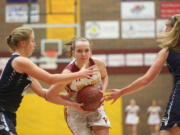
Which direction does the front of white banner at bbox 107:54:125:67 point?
toward the camera

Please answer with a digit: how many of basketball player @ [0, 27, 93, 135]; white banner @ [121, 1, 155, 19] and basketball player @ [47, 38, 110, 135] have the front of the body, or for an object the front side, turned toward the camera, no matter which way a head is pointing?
2

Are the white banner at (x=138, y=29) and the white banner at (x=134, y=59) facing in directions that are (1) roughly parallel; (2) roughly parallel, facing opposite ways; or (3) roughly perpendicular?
roughly parallel

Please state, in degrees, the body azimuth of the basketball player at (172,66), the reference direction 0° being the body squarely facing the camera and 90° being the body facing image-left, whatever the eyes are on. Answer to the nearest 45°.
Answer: approximately 135°

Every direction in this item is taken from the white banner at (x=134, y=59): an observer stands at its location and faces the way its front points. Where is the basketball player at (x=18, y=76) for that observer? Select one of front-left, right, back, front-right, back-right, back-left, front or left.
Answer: front

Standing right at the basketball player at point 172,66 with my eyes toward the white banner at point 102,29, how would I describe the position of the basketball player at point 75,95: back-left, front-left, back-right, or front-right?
front-left

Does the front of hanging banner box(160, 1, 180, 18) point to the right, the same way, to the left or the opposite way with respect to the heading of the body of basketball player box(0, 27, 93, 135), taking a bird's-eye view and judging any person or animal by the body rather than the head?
to the right

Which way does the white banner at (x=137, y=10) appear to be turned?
toward the camera

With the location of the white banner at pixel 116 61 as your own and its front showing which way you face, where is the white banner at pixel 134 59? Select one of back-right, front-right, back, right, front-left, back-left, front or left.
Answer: left

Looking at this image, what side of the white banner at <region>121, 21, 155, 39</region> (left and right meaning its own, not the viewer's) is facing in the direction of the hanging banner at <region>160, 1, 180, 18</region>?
left

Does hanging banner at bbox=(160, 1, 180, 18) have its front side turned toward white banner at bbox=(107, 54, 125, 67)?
no

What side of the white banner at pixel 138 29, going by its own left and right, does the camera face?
front

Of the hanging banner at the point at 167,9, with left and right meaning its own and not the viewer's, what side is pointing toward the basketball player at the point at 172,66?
front

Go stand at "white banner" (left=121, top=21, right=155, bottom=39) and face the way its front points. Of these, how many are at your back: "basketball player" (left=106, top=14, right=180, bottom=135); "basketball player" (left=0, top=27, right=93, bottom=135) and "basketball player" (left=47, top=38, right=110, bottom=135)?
0

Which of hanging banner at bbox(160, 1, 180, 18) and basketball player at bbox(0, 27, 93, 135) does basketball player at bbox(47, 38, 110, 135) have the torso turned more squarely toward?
the basketball player

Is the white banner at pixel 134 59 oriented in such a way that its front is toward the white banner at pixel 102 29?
no

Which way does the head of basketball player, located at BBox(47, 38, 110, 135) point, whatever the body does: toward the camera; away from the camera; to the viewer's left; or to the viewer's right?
toward the camera

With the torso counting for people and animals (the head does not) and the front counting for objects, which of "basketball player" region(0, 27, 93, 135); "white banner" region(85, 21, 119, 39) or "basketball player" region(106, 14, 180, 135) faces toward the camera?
the white banner

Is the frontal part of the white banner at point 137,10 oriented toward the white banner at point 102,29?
no

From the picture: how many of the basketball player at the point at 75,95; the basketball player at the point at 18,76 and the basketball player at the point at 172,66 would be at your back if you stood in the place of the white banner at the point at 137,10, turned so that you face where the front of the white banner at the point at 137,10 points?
0

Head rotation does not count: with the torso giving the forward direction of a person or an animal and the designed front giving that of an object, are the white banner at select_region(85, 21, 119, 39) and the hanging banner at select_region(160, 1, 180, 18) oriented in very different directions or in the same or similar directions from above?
same or similar directions
